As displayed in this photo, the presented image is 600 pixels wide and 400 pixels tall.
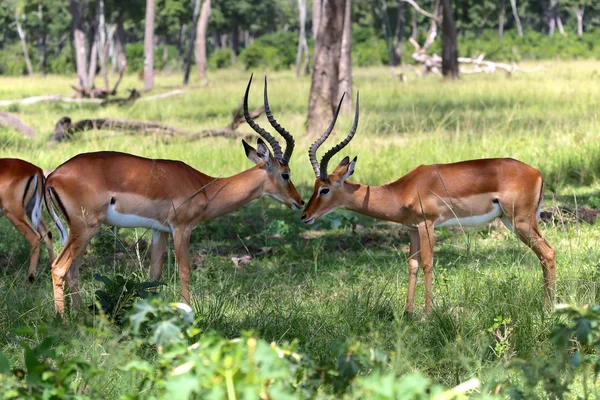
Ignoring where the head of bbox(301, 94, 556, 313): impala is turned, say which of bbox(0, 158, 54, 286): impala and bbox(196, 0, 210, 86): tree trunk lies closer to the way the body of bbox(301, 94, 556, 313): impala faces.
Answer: the impala

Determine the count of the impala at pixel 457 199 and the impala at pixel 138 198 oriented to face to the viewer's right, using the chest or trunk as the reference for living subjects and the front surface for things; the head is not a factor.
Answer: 1

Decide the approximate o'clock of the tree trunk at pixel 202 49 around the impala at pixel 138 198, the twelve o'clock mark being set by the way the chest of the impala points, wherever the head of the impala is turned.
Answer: The tree trunk is roughly at 9 o'clock from the impala.

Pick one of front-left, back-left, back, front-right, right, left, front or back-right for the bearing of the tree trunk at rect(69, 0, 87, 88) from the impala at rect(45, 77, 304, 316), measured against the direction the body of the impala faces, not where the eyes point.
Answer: left

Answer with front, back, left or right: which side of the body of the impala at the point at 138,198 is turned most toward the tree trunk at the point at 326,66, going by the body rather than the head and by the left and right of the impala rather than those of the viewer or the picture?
left

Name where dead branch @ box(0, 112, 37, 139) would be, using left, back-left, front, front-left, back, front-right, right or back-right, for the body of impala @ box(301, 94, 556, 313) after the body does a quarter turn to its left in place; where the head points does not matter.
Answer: back-right

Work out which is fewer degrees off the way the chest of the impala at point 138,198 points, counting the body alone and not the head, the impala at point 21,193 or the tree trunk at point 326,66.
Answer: the tree trunk

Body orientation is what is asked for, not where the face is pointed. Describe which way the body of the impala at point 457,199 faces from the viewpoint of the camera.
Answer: to the viewer's left

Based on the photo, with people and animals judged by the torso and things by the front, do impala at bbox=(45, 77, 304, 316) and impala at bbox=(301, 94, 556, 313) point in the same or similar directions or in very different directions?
very different directions

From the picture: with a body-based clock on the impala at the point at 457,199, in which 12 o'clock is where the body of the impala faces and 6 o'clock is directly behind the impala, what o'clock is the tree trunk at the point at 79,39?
The tree trunk is roughly at 2 o'clock from the impala.

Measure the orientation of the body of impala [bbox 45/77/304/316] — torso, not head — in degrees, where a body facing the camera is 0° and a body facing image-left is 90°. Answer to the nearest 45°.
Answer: approximately 270°

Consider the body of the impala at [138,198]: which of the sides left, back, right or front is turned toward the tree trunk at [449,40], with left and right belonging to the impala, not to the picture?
left

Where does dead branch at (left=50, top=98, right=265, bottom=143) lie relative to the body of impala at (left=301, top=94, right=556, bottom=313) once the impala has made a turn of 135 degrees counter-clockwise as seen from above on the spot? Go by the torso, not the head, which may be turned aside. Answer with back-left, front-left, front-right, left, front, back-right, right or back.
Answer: back

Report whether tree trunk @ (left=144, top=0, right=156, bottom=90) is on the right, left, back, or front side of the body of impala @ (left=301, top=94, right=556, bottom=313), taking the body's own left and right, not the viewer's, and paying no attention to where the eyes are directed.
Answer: right
